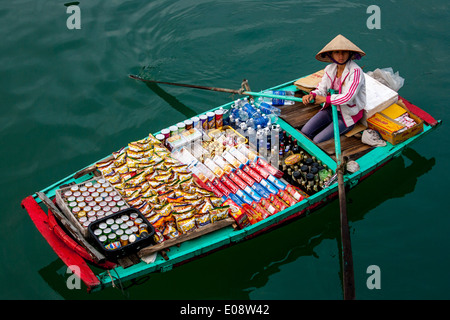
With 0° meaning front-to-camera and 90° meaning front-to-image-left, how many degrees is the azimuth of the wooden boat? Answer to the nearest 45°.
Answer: approximately 45°

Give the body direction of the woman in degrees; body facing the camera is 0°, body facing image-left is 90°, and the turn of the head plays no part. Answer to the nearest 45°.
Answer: approximately 45°

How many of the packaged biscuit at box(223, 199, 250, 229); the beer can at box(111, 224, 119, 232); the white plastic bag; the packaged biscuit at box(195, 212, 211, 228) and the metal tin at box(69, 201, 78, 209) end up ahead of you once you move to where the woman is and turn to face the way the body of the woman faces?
4

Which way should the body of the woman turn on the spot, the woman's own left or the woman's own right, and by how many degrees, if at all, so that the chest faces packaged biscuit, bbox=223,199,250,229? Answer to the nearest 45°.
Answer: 0° — they already face it
